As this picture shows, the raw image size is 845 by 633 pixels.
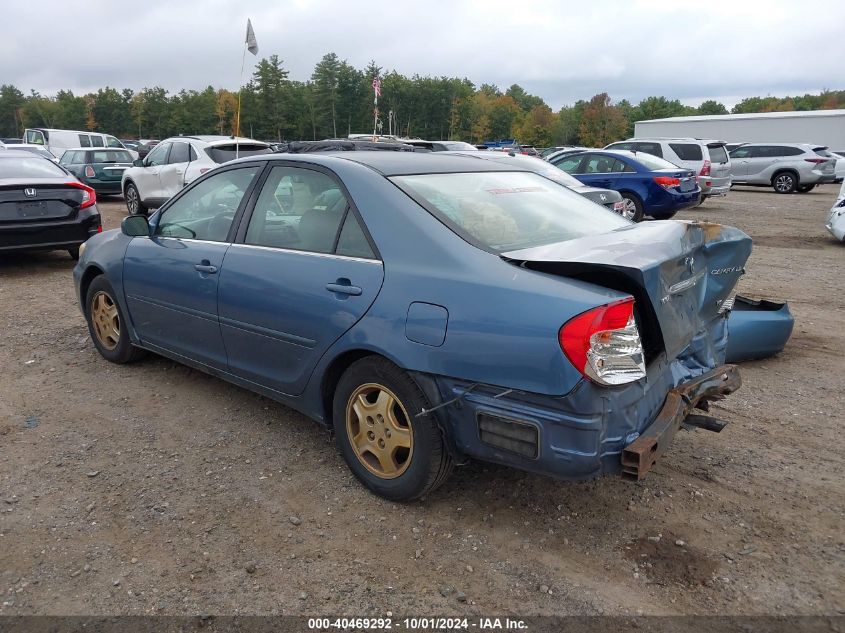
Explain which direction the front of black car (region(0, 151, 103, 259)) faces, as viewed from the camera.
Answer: facing away from the viewer

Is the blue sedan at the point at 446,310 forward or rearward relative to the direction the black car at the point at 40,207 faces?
rearward

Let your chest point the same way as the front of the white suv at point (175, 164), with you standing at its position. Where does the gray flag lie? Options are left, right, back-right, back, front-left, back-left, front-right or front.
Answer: back

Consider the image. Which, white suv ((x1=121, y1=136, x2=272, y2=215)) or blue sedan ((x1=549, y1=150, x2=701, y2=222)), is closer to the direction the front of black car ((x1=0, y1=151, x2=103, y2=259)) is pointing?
the white suv

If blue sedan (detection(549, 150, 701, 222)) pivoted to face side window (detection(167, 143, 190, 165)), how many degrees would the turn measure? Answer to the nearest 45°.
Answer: approximately 45° to its left

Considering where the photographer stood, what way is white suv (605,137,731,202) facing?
facing away from the viewer and to the left of the viewer

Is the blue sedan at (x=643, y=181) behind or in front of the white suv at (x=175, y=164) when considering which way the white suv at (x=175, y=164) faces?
behind

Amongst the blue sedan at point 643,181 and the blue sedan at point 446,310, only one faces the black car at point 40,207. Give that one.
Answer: the blue sedan at point 446,310

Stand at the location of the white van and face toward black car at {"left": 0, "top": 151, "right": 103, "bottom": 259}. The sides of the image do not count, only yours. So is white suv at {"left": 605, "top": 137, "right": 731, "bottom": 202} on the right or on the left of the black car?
left

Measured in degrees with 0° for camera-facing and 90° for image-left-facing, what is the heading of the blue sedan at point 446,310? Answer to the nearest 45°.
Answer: approximately 135°

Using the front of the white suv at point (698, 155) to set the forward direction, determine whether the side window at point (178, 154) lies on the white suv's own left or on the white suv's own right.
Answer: on the white suv's own left

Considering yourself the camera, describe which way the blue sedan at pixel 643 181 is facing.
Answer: facing away from the viewer and to the left of the viewer

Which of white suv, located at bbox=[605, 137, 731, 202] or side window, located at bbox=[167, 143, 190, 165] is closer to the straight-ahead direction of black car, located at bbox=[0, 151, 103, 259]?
the side window
